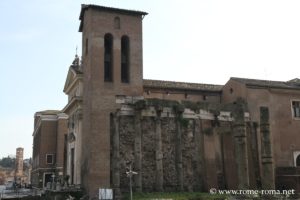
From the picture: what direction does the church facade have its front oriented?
to the viewer's left
